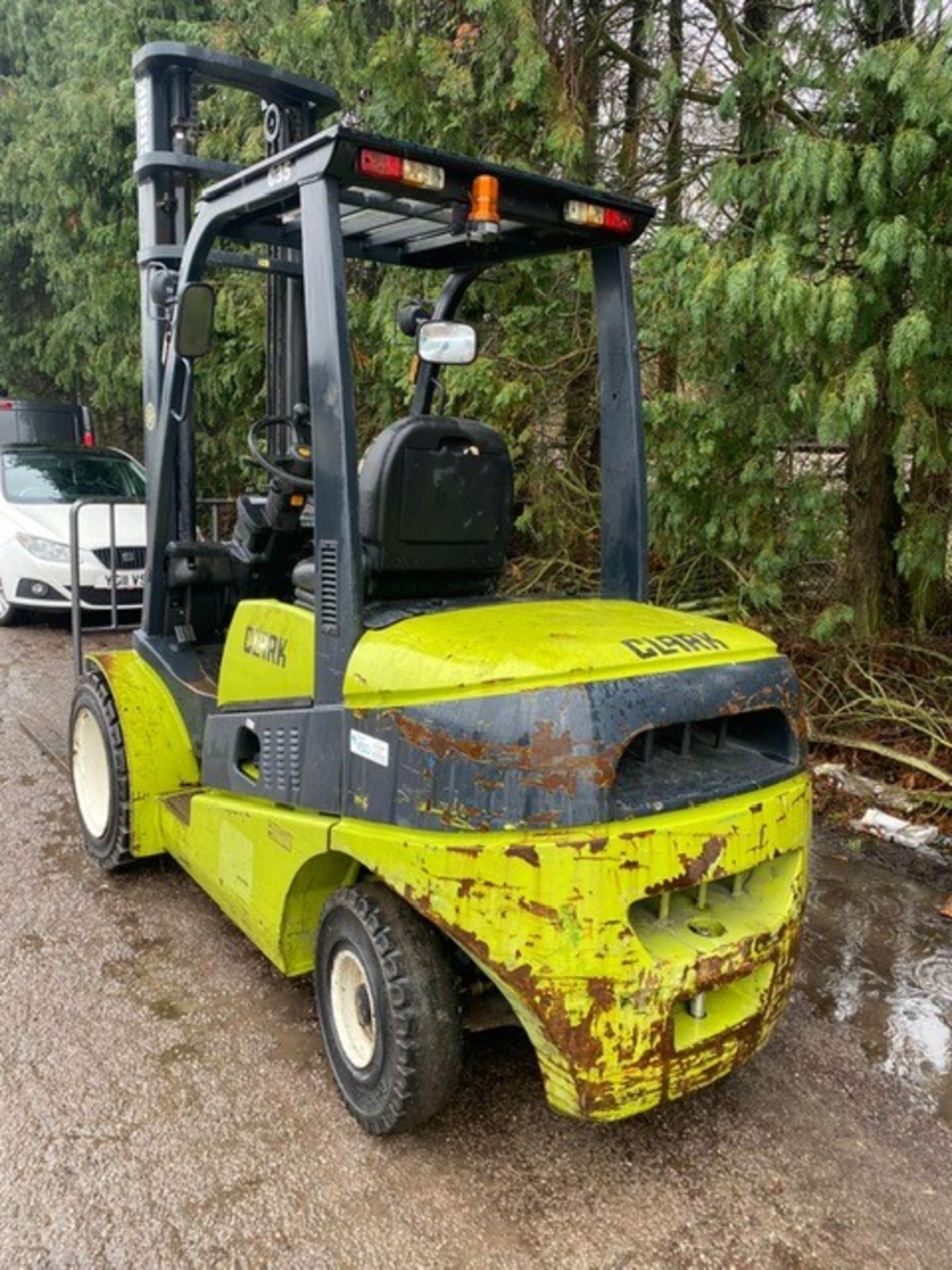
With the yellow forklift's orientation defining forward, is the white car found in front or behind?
in front

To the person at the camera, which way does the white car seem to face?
facing the viewer and to the right of the viewer

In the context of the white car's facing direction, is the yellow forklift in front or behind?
in front

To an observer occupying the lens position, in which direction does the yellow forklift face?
facing away from the viewer and to the left of the viewer

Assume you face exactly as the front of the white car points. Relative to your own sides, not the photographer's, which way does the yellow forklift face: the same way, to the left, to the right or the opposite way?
the opposite way
